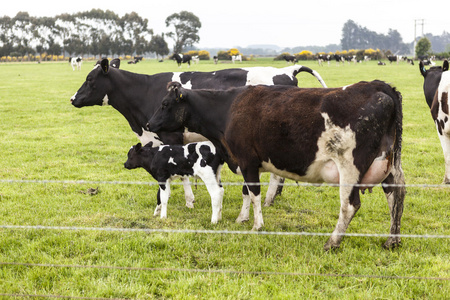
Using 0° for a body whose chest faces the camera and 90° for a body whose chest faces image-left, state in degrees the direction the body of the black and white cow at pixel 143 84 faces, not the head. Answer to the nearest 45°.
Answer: approximately 90°

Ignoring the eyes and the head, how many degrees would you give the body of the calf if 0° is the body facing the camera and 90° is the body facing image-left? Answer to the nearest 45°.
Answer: approximately 90°

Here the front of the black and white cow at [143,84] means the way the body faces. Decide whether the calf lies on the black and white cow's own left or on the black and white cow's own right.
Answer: on the black and white cow's own left

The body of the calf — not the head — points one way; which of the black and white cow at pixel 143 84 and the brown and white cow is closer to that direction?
the black and white cow

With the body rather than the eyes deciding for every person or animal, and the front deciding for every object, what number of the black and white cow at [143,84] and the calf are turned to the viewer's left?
2

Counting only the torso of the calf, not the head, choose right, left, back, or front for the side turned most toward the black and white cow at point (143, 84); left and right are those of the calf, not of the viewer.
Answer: right

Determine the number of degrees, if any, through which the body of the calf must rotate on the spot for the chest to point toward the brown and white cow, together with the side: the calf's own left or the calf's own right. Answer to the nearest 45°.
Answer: approximately 135° to the calf's own left
